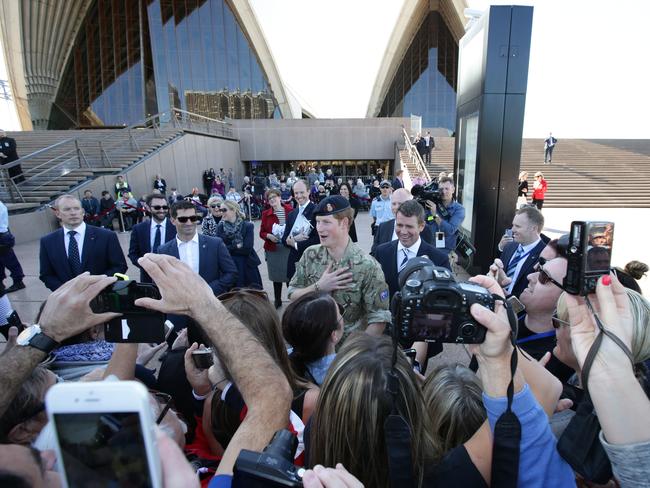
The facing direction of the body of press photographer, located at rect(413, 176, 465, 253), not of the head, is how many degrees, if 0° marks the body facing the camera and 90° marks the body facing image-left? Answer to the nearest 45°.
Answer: approximately 45°

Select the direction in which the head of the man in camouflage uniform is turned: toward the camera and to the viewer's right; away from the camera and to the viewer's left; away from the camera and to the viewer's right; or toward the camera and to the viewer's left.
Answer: toward the camera and to the viewer's left

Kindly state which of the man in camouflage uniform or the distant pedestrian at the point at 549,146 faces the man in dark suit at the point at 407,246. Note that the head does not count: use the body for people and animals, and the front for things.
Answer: the distant pedestrian

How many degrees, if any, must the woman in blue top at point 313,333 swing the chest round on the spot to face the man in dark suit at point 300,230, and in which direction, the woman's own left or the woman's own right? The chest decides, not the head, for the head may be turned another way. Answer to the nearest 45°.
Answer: approximately 45° to the woman's own left

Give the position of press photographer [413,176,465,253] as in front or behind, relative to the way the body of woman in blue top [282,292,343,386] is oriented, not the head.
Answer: in front

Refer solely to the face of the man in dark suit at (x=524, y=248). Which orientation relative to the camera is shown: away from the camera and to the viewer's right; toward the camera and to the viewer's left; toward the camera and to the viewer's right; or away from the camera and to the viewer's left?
toward the camera and to the viewer's left

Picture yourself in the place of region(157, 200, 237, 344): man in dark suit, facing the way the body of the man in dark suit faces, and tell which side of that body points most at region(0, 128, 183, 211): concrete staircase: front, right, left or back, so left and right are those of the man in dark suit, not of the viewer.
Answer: back

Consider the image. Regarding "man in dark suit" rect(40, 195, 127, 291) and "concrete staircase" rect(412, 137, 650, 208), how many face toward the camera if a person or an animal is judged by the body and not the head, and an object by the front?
2

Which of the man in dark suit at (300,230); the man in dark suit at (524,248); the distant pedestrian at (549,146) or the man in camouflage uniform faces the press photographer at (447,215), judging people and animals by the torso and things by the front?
the distant pedestrian

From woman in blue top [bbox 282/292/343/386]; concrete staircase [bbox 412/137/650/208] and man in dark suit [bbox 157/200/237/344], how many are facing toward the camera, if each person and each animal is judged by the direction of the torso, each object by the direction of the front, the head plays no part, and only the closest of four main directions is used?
2

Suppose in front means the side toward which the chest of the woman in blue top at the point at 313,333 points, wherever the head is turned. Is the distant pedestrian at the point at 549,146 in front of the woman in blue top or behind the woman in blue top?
in front

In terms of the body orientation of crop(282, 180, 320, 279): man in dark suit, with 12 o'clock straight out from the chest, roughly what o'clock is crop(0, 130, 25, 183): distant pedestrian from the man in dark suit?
The distant pedestrian is roughly at 3 o'clock from the man in dark suit.
